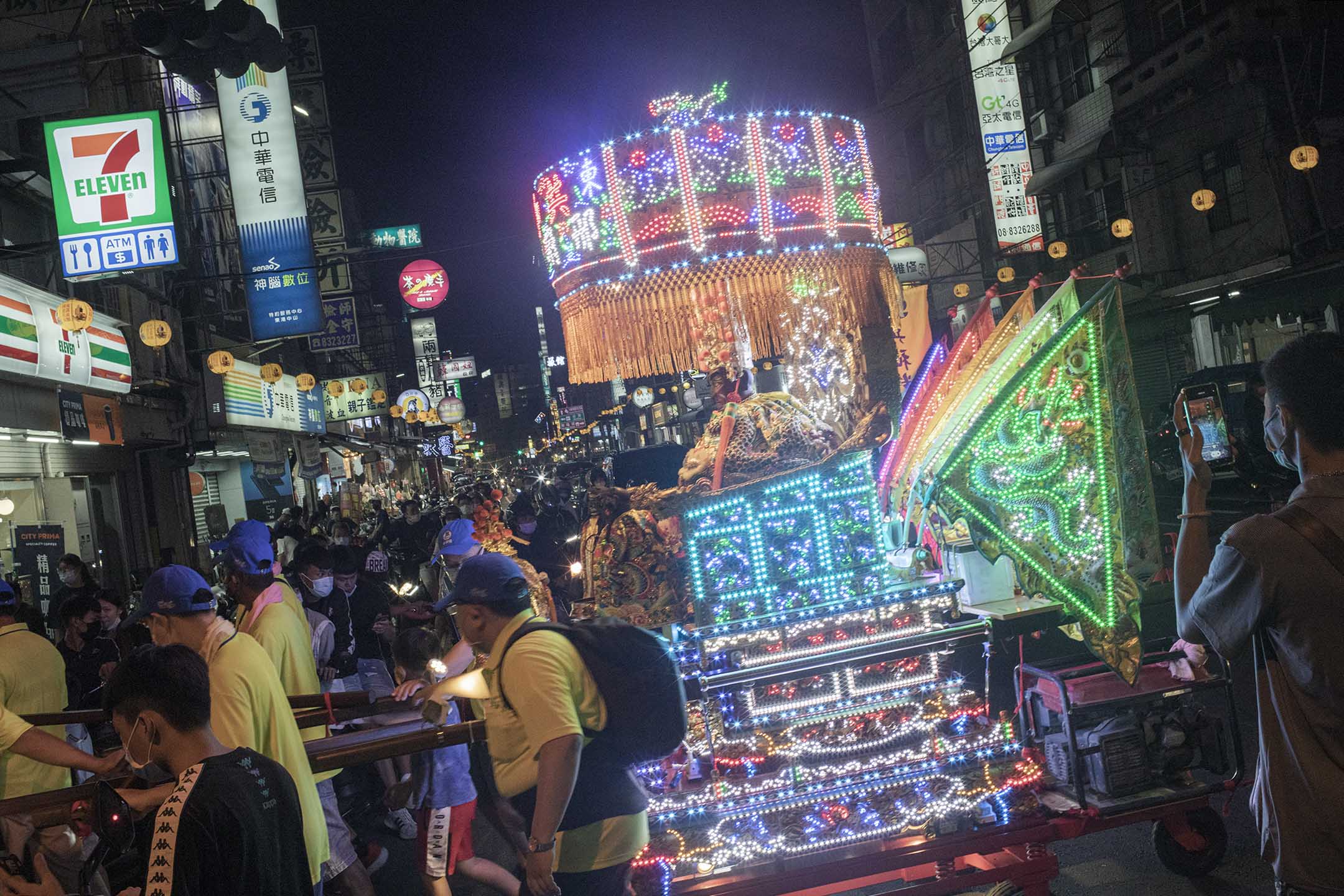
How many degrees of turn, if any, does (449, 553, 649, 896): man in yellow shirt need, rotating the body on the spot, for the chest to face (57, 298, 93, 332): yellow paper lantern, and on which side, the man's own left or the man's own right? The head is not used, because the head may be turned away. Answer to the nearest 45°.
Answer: approximately 45° to the man's own right

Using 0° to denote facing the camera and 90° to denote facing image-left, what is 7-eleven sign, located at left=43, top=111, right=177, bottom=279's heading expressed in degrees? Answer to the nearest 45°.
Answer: approximately 0°

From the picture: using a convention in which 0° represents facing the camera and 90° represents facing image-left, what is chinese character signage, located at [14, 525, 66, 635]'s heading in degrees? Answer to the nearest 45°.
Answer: approximately 0°

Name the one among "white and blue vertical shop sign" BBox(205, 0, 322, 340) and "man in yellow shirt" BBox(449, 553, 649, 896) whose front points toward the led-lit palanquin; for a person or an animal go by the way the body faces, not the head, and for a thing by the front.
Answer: the white and blue vertical shop sign

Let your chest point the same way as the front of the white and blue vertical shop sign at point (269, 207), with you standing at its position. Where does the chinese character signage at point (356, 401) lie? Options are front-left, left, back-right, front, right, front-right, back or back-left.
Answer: back
